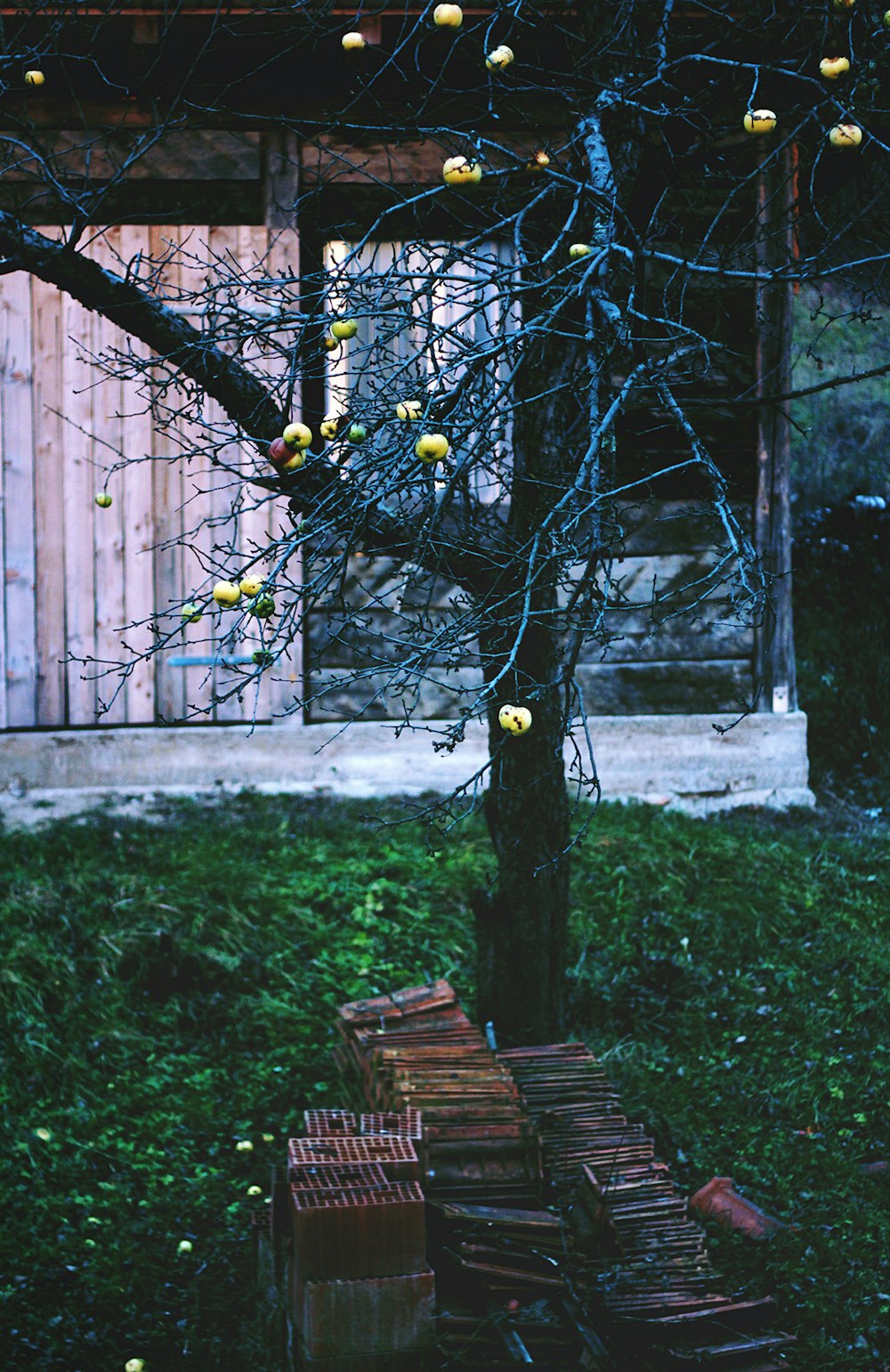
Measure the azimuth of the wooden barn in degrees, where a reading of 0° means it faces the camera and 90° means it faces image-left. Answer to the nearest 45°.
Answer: approximately 0°

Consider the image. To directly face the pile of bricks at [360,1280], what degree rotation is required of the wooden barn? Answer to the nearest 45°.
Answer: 0° — it already faces it

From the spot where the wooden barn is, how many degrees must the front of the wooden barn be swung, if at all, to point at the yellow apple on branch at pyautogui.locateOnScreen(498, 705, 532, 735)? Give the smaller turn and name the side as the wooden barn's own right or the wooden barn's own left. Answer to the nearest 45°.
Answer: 0° — it already faces it
